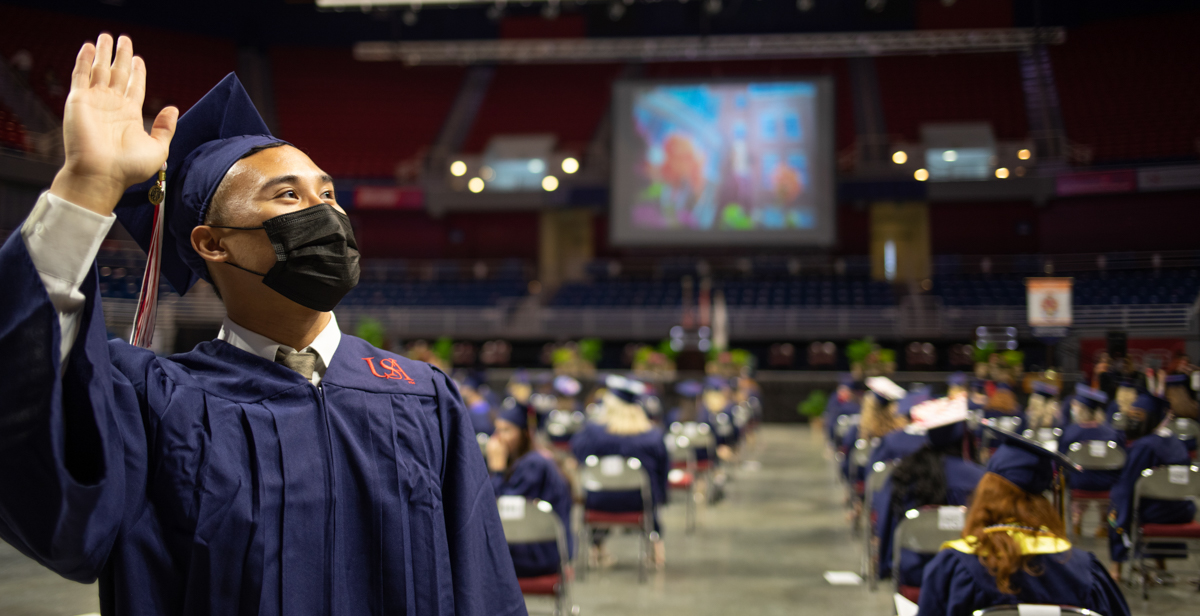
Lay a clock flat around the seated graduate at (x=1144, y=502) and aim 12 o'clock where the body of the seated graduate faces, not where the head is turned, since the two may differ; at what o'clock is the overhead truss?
The overhead truss is roughly at 11 o'clock from the seated graduate.

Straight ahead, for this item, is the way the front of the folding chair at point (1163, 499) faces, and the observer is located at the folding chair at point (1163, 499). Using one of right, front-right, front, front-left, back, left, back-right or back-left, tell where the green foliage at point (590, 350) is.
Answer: front-left

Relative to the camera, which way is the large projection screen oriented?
toward the camera

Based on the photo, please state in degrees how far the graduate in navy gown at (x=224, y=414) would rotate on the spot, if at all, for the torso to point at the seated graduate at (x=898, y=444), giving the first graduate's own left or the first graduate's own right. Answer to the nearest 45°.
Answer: approximately 90° to the first graduate's own left

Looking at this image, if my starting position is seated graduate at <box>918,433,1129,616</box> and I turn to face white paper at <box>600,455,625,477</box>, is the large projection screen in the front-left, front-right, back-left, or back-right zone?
front-right

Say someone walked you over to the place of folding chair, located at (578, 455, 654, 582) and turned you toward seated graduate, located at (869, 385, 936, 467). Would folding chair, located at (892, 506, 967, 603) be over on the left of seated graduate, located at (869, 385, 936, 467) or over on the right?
right

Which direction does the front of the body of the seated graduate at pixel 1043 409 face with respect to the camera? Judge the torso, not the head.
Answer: away from the camera

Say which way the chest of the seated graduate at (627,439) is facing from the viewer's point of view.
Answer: away from the camera

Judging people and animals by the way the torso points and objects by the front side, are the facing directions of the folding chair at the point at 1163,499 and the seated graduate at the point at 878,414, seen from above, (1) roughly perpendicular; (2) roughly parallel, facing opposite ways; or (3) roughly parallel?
roughly parallel

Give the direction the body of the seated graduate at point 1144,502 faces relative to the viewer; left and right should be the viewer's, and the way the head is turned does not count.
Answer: facing away from the viewer

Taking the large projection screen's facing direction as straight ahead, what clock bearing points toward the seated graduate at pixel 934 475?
The seated graduate is roughly at 12 o'clock from the large projection screen.

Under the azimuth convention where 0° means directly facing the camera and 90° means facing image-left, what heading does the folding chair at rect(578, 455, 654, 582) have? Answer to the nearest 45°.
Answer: approximately 180°

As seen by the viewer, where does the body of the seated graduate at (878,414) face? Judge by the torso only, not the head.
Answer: away from the camera
